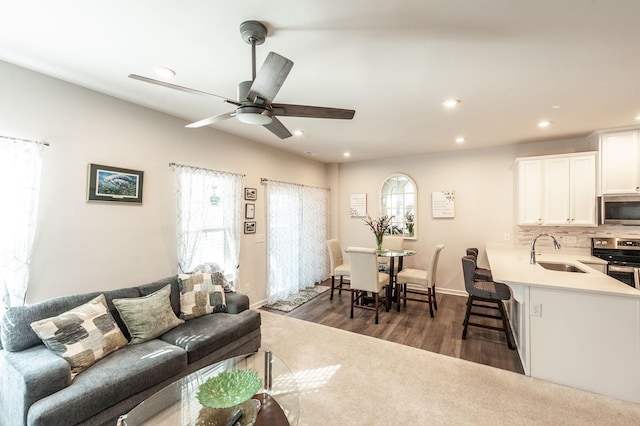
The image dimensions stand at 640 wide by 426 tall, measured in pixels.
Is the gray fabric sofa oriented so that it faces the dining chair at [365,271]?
no

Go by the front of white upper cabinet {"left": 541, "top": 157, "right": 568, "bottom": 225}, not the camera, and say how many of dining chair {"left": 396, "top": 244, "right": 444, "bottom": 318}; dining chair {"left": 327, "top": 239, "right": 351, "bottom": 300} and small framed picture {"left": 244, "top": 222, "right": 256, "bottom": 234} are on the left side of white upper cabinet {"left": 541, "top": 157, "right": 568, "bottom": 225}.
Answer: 0

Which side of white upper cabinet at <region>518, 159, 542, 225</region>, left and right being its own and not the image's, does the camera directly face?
front

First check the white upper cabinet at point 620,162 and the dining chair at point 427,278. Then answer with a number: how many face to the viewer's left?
1

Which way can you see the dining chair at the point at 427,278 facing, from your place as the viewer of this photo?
facing to the left of the viewer

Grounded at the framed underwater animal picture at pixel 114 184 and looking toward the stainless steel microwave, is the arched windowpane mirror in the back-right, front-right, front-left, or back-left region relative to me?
front-left

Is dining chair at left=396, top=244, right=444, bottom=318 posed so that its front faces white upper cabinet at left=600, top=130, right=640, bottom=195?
no

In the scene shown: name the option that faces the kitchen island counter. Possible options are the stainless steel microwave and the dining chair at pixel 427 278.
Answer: the stainless steel microwave

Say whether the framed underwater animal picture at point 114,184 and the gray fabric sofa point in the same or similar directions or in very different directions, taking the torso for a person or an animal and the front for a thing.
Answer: same or similar directions

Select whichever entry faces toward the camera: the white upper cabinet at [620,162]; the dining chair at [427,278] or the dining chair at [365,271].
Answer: the white upper cabinet

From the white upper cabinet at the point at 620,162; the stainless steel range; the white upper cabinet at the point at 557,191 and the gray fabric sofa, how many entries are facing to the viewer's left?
0

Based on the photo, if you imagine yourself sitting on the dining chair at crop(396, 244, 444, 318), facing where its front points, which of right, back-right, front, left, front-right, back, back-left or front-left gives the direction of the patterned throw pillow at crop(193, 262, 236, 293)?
front-left

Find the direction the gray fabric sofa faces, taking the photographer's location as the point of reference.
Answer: facing the viewer and to the right of the viewer

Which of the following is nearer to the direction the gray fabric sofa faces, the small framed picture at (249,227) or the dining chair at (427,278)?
the dining chair

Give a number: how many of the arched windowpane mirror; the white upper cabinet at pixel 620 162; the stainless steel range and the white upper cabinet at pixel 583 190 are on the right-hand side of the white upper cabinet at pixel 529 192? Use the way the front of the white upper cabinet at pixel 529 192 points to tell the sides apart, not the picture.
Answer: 1

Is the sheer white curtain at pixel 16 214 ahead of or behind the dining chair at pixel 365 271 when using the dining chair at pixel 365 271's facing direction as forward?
behind

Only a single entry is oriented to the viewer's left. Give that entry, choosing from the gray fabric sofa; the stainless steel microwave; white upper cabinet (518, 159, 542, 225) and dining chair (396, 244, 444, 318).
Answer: the dining chair

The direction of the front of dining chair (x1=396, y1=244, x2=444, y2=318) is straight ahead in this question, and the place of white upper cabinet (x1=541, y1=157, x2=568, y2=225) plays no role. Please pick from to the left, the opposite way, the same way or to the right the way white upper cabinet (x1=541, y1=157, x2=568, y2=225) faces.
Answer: to the left

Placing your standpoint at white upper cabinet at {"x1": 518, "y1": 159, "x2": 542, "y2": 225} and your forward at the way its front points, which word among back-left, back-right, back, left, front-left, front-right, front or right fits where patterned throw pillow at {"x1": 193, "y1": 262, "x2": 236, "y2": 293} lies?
front-right

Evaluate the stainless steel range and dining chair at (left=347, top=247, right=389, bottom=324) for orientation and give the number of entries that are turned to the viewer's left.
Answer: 0

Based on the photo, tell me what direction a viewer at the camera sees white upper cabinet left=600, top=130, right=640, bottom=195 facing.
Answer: facing the viewer

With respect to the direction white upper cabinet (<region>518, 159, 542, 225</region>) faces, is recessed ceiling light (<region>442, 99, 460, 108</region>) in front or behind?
in front

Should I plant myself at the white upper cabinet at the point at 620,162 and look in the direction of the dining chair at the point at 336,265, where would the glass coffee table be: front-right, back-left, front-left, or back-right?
front-left

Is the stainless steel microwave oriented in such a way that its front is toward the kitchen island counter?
yes
